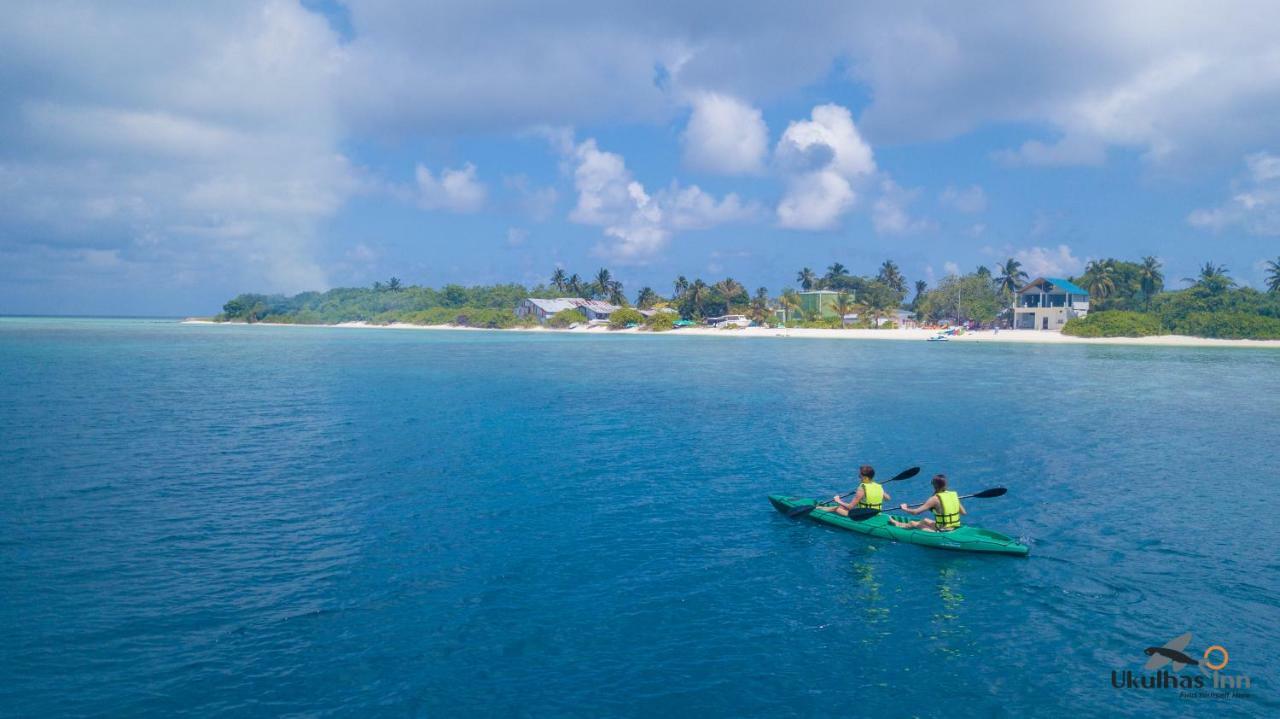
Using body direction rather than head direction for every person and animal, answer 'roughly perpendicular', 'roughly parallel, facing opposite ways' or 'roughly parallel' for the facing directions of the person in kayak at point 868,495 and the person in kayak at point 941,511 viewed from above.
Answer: roughly parallel

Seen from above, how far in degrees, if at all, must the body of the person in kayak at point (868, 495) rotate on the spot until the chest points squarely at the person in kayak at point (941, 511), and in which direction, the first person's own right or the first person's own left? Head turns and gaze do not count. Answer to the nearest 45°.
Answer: approximately 135° to the first person's own right

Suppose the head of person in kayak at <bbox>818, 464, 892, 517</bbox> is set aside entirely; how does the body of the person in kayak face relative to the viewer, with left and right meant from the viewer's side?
facing away from the viewer and to the left of the viewer

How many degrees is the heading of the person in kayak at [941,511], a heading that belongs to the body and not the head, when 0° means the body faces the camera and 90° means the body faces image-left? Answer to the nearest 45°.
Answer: approximately 135°

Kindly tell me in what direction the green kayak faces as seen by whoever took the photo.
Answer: facing away from the viewer and to the left of the viewer

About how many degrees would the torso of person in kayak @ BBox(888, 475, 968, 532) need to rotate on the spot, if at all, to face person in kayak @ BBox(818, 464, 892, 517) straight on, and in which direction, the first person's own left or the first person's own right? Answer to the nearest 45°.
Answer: approximately 45° to the first person's own left
